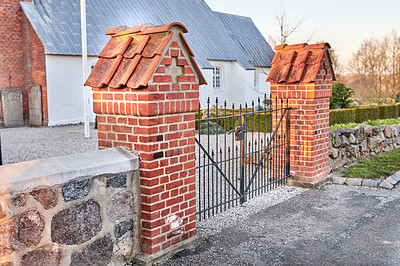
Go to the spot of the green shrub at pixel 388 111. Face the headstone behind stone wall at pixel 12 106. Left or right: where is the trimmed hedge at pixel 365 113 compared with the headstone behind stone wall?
left

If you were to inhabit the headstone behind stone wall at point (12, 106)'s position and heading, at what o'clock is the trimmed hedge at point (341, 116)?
The trimmed hedge is roughly at 10 o'clock from the headstone behind stone wall.

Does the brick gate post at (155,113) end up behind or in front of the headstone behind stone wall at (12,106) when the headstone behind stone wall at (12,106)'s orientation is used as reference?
in front

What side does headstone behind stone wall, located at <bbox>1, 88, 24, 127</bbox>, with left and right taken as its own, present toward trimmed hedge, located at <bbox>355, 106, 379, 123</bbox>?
left

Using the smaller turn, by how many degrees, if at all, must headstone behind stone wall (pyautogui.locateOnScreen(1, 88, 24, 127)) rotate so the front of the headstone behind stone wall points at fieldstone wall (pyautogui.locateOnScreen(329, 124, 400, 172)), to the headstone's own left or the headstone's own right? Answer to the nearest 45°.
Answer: approximately 45° to the headstone's own left

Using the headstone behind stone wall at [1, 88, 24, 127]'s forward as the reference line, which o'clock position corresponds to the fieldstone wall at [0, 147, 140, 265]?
The fieldstone wall is roughly at 12 o'clock from the headstone behind stone wall.

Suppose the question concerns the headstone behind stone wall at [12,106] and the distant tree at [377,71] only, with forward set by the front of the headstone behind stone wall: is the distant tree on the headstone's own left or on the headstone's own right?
on the headstone's own left

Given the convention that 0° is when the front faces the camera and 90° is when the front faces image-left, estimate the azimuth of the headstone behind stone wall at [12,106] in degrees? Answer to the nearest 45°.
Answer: approximately 0°
